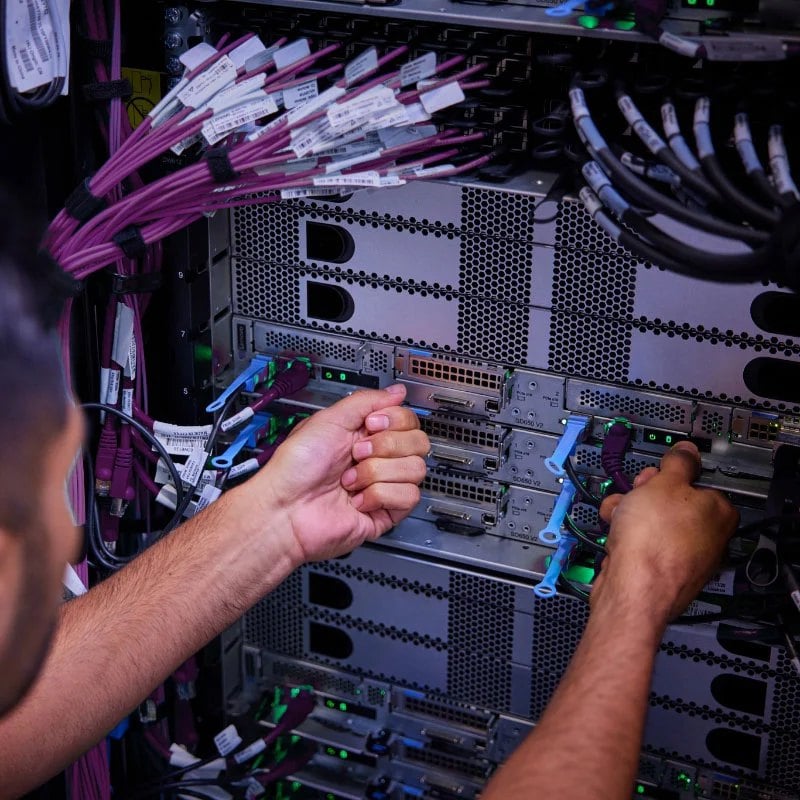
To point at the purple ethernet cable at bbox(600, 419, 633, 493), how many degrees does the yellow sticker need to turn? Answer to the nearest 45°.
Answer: approximately 45° to its left

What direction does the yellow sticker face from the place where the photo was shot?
facing the viewer

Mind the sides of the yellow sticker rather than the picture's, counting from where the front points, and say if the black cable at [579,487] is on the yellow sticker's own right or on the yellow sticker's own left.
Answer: on the yellow sticker's own left
